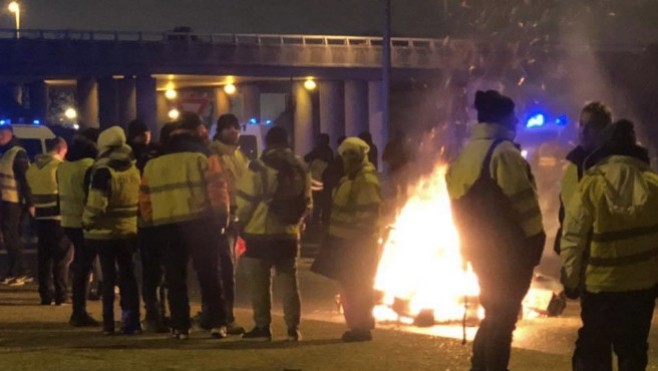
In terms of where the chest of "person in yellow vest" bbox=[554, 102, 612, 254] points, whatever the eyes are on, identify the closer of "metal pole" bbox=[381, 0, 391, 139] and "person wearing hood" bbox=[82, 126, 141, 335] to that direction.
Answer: the person wearing hood

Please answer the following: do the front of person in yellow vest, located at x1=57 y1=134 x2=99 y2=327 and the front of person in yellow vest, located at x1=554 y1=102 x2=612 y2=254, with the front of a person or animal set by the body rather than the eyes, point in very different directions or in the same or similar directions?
very different directions

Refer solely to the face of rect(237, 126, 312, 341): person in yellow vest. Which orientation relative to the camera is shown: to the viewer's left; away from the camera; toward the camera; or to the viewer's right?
away from the camera

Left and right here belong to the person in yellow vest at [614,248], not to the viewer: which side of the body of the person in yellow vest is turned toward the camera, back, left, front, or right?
back

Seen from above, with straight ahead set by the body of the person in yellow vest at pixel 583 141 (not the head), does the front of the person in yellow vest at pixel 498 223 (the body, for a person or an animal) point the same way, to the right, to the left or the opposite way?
the opposite way

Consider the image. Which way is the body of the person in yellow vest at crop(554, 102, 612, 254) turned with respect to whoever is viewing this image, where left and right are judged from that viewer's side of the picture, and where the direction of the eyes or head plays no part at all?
facing the viewer and to the left of the viewer

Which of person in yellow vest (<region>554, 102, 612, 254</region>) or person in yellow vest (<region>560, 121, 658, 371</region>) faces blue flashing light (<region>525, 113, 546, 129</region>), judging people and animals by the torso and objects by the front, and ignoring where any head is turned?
person in yellow vest (<region>560, 121, 658, 371</region>)

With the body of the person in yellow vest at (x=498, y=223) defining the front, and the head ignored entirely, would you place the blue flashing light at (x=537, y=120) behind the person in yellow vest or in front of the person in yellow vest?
in front

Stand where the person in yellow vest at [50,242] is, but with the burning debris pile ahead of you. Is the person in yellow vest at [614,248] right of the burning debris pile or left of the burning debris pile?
right

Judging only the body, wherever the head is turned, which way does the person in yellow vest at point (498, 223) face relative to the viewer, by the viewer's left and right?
facing away from the viewer and to the right of the viewer

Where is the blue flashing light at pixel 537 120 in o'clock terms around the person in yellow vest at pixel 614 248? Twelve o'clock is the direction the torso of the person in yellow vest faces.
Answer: The blue flashing light is roughly at 12 o'clock from the person in yellow vest.

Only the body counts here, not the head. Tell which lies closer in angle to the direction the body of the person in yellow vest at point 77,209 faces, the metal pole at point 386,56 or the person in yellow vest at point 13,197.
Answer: the metal pole

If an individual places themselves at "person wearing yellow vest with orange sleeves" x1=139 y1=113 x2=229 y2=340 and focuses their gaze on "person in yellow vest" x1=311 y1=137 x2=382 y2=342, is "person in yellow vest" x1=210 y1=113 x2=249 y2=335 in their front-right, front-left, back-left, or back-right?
front-left

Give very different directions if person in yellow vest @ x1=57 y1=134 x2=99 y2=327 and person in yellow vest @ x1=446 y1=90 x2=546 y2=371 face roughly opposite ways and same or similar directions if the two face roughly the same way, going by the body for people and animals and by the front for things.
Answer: same or similar directions

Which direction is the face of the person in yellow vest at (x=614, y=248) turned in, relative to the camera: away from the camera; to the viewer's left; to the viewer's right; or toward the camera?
away from the camera
